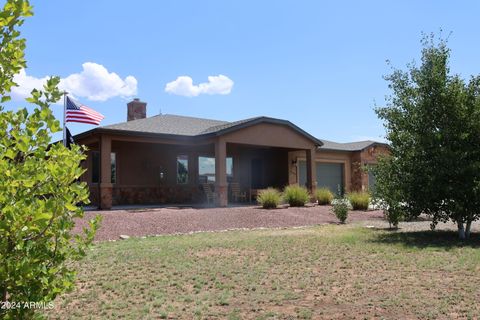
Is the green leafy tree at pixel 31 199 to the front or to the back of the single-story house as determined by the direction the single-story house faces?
to the front

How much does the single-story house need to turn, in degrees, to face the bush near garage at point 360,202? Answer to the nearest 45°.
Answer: approximately 45° to its left

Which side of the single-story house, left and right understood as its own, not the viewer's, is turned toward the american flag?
right

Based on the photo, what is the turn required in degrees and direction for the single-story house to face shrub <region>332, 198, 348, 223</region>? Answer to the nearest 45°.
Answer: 0° — it already faces it

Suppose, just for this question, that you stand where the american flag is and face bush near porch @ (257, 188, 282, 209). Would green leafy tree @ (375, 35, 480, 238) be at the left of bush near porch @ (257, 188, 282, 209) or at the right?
right

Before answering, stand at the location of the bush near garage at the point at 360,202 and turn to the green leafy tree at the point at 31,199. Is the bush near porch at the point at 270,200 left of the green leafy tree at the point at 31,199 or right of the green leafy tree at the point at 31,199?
right

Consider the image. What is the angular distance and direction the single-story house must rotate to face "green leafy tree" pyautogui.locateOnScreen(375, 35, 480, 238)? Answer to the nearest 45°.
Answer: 0° — it already faces it

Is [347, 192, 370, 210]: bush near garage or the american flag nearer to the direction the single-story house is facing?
the bush near garage

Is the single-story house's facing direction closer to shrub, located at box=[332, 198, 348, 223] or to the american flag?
the shrub

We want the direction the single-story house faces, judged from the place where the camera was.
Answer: facing the viewer and to the right of the viewer

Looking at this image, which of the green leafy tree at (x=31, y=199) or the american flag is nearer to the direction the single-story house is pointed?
the green leafy tree
